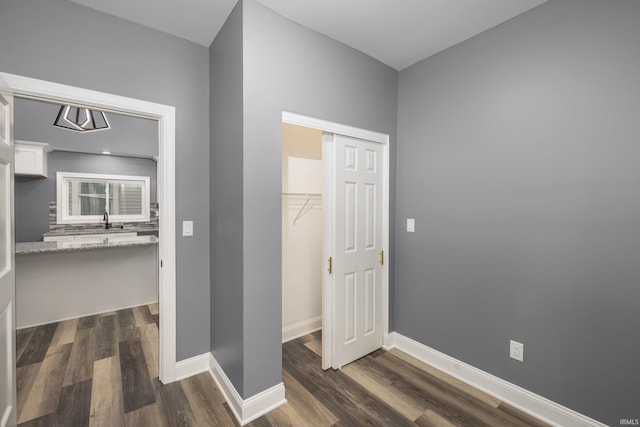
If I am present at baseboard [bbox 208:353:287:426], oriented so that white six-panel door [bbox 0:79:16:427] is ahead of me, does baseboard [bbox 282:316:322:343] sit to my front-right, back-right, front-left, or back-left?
back-right

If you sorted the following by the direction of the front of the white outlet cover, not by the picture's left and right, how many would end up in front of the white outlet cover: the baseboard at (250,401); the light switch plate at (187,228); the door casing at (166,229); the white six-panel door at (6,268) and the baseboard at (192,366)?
5

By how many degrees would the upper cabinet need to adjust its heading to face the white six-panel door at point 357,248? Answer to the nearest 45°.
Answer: approximately 45° to its left

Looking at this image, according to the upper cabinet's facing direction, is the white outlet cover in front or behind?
in front

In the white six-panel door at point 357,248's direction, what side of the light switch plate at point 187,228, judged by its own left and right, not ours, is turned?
left

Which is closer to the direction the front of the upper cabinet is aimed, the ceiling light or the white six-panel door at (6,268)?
the white six-panel door

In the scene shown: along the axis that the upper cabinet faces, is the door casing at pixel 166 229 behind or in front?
in front

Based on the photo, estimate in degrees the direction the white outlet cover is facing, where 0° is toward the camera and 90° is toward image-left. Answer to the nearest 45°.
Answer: approximately 45°

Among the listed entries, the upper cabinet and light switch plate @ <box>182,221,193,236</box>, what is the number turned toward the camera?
2

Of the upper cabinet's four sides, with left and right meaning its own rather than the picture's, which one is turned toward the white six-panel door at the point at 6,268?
front

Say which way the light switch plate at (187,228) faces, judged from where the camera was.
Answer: facing the viewer

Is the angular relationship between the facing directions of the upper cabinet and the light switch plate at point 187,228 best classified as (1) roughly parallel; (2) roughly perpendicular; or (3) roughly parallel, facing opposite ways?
roughly parallel

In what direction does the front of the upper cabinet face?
toward the camera
